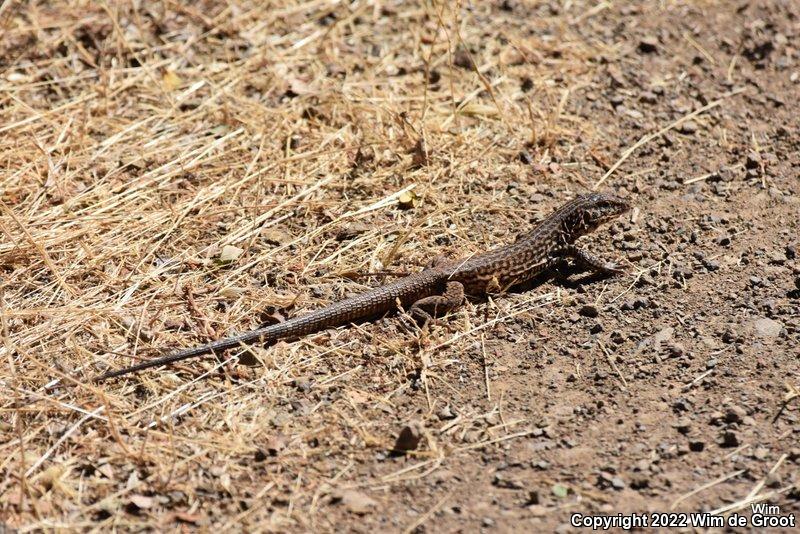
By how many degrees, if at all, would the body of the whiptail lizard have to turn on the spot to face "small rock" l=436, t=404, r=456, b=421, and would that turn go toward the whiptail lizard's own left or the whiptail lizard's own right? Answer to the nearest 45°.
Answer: approximately 135° to the whiptail lizard's own right

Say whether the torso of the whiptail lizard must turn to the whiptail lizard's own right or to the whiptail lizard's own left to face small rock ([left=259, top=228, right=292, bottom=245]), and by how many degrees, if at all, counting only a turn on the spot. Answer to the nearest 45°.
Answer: approximately 90° to the whiptail lizard's own left

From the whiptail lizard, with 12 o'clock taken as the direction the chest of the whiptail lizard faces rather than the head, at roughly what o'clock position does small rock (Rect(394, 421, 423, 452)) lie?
The small rock is roughly at 5 o'clock from the whiptail lizard.

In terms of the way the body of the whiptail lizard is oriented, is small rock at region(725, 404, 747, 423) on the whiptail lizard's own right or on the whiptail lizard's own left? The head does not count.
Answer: on the whiptail lizard's own right

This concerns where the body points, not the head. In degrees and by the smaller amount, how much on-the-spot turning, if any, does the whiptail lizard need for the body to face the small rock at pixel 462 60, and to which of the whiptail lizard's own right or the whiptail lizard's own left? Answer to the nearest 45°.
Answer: approximately 45° to the whiptail lizard's own left

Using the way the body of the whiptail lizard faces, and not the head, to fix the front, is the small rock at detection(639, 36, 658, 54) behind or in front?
in front

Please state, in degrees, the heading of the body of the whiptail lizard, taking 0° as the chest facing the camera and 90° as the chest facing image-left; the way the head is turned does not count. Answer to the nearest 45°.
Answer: approximately 225°

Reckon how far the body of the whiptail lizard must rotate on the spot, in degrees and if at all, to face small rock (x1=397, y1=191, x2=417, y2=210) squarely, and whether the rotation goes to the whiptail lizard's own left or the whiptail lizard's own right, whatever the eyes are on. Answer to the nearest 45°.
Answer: approximately 45° to the whiptail lizard's own left

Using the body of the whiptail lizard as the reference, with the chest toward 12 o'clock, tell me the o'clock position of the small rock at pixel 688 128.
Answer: The small rock is roughly at 12 o'clock from the whiptail lizard.

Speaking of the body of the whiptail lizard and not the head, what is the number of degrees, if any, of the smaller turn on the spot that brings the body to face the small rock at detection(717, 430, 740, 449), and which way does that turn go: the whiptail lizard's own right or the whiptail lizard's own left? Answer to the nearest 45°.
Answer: approximately 90° to the whiptail lizard's own right

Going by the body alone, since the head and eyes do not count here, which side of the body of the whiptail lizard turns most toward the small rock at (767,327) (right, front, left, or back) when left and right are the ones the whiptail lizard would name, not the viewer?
right

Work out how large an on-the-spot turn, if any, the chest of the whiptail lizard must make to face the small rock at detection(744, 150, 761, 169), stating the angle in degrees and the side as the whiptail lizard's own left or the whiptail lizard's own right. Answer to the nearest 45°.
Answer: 0° — it already faces it

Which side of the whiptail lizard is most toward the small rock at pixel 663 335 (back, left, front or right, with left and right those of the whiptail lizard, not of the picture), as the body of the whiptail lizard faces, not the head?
right
